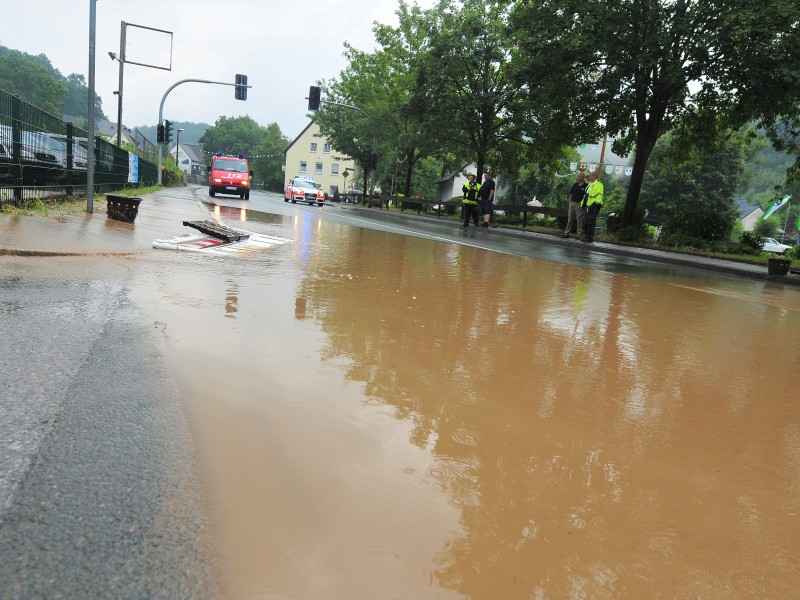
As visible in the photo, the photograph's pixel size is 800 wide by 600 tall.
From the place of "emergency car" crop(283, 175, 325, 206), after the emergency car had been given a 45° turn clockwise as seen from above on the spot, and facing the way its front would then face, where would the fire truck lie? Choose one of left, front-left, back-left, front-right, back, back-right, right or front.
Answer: front-right

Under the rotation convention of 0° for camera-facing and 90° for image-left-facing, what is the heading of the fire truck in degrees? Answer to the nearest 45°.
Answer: approximately 0°

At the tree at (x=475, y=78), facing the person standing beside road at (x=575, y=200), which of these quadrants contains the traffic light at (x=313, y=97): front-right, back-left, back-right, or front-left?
back-right

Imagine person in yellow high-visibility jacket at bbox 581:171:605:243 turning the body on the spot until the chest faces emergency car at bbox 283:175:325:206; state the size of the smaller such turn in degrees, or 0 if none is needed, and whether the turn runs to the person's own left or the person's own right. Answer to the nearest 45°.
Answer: approximately 45° to the person's own right

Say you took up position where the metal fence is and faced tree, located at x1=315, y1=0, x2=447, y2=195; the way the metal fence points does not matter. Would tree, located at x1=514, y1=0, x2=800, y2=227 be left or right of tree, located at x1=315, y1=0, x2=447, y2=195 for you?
right

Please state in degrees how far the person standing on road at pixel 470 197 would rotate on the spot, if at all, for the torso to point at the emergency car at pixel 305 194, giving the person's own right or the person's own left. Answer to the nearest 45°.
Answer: approximately 135° to the person's own right

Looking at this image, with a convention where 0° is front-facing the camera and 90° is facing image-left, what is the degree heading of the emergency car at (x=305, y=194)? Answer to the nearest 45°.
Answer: approximately 315°

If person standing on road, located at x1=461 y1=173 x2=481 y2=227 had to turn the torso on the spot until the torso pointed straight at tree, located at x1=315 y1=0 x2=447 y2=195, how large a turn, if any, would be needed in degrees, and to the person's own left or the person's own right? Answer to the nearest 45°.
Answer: approximately 180°
